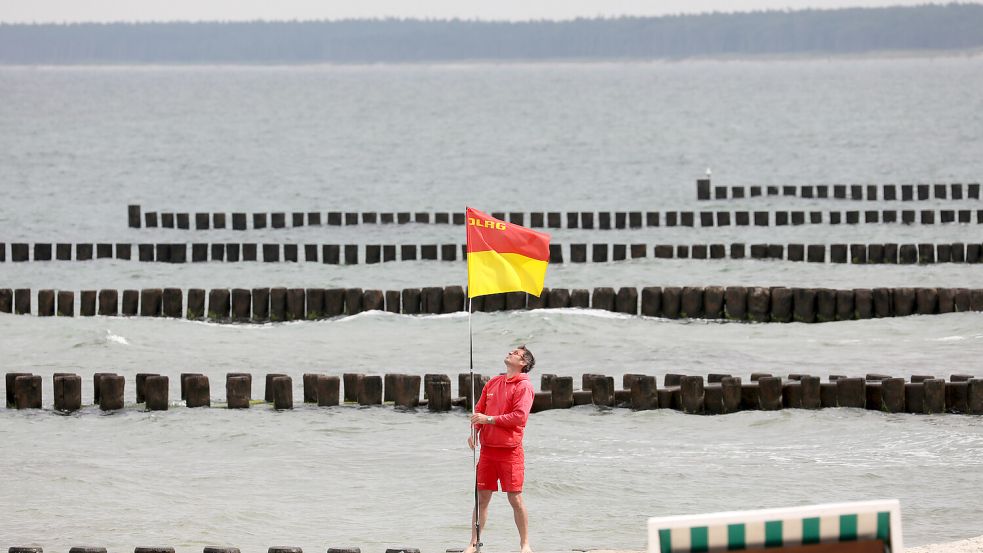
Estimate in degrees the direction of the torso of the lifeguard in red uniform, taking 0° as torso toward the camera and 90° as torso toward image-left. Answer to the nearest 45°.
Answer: approximately 45°

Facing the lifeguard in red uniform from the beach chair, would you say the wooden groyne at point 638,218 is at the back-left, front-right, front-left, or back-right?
front-right

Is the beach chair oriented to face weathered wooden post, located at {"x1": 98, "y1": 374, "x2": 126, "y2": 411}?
no

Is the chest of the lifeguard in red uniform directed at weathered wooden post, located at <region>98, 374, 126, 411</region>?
no

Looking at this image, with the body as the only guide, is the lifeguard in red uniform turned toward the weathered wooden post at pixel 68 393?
no

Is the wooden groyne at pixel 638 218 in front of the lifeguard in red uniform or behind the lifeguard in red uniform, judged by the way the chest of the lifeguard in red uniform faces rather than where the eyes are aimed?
behind

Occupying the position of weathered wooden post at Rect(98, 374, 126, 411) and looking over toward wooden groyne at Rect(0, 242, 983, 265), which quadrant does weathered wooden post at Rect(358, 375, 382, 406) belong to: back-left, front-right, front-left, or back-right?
front-right

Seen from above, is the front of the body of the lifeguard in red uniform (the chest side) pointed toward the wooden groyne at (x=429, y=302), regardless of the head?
no

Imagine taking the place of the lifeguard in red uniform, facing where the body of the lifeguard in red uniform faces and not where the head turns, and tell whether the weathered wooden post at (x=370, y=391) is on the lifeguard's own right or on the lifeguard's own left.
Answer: on the lifeguard's own right
